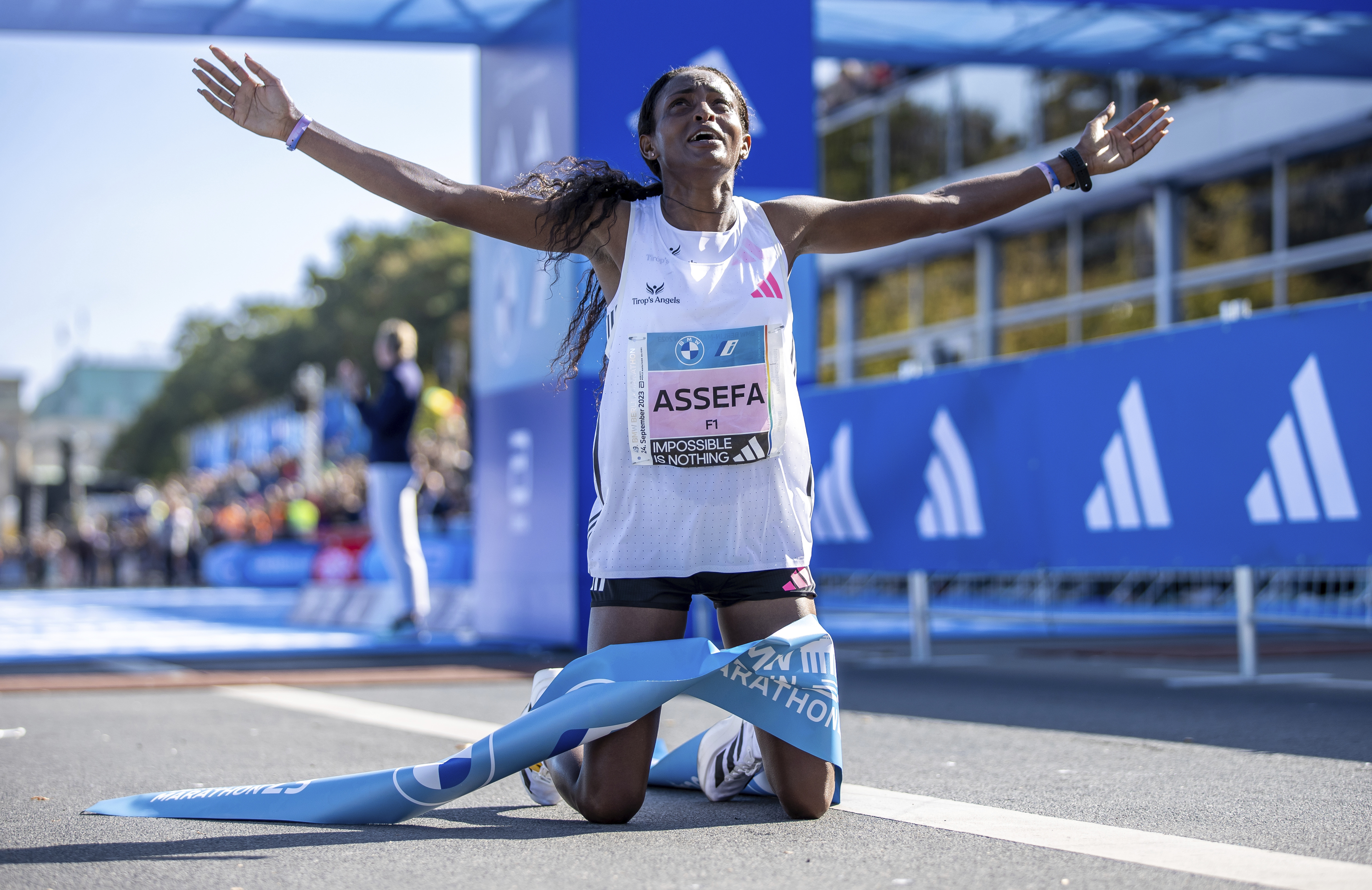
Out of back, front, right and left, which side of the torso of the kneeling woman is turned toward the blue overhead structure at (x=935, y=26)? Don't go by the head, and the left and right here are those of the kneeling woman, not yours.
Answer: back

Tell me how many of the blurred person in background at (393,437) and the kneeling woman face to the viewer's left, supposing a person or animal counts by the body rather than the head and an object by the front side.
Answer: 1

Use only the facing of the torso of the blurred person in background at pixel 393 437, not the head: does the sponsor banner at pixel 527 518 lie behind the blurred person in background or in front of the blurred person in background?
behind

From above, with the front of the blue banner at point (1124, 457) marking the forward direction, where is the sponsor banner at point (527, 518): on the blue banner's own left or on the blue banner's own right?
on the blue banner's own right

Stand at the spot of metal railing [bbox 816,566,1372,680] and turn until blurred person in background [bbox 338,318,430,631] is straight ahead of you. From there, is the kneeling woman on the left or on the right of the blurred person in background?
left

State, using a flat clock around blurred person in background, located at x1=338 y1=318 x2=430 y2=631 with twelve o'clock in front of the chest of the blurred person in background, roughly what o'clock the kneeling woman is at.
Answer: The kneeling woman is roughly at 9 o'clock from the blurred person in background.

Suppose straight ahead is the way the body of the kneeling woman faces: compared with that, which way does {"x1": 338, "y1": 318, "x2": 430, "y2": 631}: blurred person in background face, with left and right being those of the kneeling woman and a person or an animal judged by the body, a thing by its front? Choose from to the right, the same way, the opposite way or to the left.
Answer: to the right

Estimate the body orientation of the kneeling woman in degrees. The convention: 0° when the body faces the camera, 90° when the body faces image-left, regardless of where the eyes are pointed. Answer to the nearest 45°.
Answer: approximately 0°

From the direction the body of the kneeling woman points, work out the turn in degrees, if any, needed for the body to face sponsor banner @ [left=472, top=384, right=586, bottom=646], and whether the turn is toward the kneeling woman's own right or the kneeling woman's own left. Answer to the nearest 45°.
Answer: approximately 180°

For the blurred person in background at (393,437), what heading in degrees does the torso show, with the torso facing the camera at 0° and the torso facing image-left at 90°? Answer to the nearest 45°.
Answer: approximately 90°
